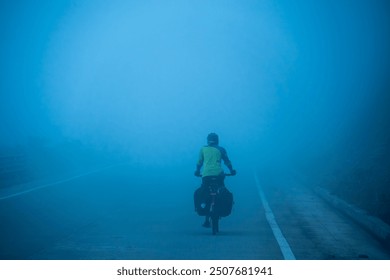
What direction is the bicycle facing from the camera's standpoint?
away from the camera

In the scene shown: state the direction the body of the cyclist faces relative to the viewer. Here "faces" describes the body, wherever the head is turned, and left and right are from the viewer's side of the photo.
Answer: facing away from the viewer
